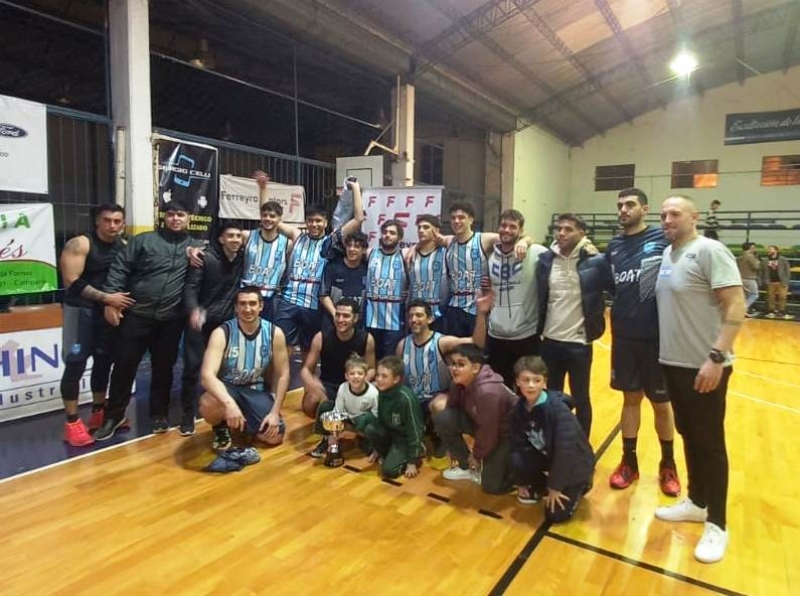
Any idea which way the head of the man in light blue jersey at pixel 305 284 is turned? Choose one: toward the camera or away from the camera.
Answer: toward the camera

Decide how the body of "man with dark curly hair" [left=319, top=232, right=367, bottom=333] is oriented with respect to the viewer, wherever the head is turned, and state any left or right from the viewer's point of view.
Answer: facing the viewer

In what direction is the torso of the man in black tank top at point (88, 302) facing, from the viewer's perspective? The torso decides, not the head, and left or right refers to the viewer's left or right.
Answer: facing the viewer and to the right of the viewer

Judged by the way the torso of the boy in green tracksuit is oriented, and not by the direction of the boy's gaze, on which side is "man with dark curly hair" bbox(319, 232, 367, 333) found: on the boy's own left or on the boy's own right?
on the boy's own right

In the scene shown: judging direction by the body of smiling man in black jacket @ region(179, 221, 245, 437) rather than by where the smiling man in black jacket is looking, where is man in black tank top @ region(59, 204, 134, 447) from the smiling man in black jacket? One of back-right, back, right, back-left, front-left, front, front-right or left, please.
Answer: back-right

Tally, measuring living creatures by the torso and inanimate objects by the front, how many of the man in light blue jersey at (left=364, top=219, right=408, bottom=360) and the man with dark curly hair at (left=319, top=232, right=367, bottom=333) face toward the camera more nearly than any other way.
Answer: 2

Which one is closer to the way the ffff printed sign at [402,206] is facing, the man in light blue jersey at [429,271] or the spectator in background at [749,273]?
the man in light blue jersey

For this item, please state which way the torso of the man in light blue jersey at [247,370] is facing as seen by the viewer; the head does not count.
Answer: toward the camera

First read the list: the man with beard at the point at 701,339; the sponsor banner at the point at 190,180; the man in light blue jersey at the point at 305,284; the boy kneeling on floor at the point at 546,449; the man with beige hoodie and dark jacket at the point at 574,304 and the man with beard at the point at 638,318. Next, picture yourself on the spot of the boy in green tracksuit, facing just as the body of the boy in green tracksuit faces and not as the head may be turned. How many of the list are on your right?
2

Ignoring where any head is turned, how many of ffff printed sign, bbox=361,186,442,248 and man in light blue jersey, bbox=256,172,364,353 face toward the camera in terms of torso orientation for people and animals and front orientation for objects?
2

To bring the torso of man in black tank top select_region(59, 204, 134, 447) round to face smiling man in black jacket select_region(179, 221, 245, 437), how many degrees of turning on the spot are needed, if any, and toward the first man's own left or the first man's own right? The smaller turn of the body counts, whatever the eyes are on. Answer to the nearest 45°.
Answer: approximately 45° to the first man's own left

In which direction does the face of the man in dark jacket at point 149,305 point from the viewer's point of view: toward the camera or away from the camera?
toward the camera

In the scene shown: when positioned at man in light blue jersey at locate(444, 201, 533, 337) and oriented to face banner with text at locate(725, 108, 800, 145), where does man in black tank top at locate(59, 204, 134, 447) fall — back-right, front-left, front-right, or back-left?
back-left

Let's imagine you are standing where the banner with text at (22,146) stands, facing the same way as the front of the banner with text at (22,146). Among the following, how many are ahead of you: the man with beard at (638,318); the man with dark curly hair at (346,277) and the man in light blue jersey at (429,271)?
3

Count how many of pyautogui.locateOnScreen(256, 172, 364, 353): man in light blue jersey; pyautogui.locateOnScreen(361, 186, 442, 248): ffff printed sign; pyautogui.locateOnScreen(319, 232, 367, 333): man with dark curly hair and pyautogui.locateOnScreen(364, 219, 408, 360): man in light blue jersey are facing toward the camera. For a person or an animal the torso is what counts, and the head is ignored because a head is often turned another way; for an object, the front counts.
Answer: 4
